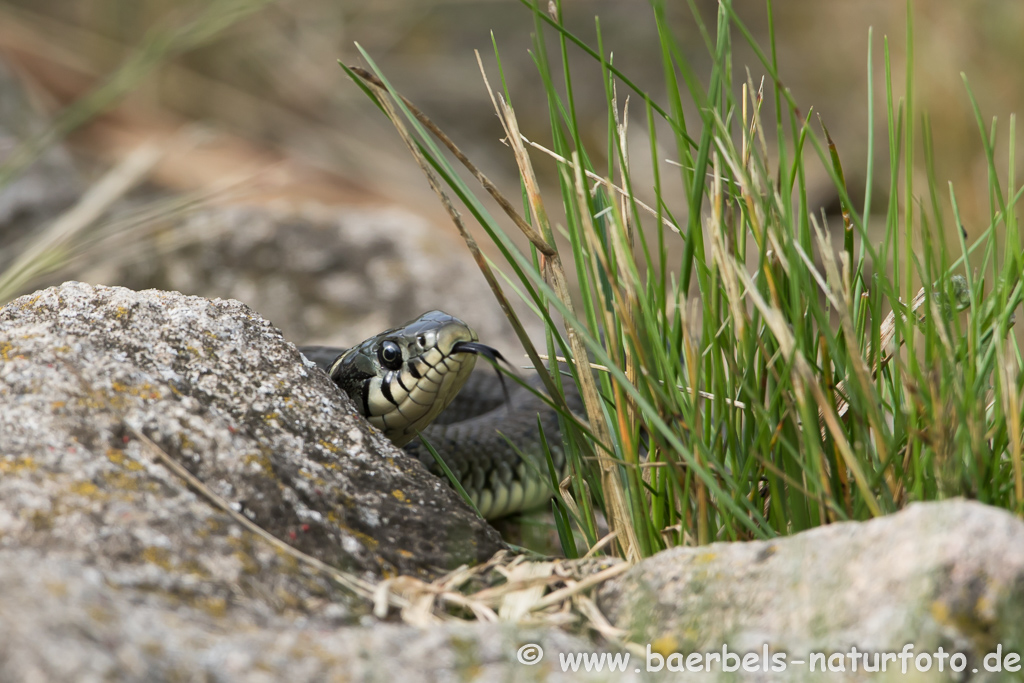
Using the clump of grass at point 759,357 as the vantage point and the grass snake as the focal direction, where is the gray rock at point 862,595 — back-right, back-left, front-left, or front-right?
back-left
